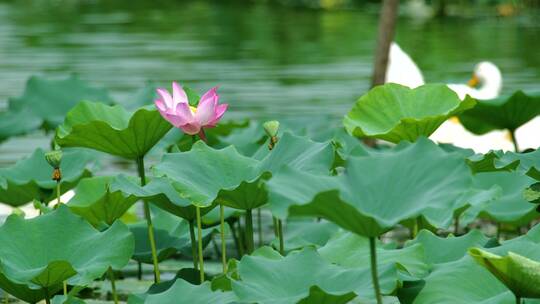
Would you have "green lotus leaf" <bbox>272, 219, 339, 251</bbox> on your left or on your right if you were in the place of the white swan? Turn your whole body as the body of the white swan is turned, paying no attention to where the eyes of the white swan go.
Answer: on your right

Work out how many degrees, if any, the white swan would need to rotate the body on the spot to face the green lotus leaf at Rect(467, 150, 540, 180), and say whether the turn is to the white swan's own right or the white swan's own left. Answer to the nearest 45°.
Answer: approximately 90° to the white swan's own right

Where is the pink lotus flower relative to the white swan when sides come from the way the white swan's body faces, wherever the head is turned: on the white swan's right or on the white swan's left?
on the white swan's right

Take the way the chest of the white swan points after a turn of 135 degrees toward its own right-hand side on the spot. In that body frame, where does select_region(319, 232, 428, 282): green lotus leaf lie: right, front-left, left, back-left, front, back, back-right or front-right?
front-left

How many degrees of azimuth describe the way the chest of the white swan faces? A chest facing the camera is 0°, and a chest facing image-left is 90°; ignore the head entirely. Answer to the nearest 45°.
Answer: approximately 270°

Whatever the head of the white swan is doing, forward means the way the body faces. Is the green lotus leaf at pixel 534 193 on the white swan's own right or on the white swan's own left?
on the white swan's own right

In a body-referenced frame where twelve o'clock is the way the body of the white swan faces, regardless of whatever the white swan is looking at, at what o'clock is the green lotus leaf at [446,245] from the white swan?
The green lotus leaf is roughly at 3 o'clock from the white swan.

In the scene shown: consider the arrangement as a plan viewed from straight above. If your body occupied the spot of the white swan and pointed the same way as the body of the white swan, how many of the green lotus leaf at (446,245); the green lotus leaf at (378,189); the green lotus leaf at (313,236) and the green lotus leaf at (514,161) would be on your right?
4

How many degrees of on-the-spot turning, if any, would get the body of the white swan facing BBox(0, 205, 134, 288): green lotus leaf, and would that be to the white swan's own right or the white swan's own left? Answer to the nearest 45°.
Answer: approximately 90° to the white swan's own right

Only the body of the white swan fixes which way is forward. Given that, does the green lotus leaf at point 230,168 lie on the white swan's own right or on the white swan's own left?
on the white swan's own right

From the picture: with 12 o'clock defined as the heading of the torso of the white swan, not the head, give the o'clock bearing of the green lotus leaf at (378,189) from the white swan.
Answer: The green lotus leaf is roughly at 3 o'clock from the white swan.

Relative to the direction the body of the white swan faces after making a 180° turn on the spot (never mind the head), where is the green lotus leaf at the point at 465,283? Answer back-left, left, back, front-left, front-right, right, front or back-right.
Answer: left

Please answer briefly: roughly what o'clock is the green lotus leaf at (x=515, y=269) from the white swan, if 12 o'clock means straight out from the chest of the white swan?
The green lotus leaf is roughly at 3 o'clock from the white swan.

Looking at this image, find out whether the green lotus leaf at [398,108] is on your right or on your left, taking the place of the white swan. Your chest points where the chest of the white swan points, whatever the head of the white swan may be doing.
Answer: on your right
